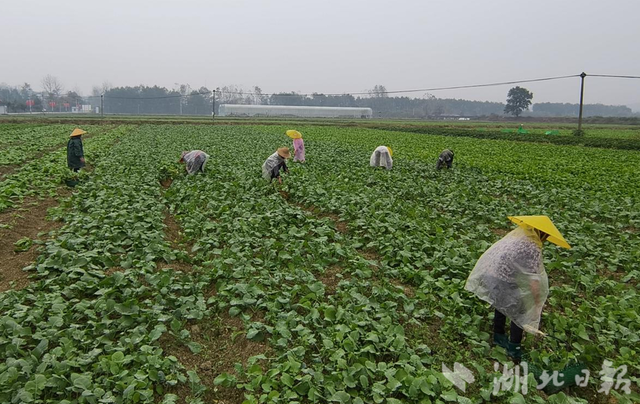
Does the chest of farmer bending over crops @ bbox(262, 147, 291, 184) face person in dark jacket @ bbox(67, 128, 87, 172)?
no

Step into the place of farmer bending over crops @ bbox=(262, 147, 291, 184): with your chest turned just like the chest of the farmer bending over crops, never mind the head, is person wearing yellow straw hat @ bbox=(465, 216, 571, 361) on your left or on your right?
on your right

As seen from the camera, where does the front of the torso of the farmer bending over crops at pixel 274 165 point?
to the viewer's right

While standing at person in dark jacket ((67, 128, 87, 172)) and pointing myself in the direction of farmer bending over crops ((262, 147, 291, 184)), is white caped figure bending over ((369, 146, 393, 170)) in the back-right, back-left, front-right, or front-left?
front-left

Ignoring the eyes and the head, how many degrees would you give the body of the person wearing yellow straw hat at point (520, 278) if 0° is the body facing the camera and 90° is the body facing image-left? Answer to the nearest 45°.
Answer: approximately 270°

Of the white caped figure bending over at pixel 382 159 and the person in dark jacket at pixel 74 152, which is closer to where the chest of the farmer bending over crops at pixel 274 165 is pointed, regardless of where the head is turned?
the white caped figure bending over

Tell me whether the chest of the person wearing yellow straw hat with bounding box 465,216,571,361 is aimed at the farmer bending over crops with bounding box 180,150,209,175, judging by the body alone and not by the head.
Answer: no

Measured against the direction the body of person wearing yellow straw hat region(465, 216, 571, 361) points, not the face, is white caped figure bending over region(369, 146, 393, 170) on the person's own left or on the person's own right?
on the person's own left

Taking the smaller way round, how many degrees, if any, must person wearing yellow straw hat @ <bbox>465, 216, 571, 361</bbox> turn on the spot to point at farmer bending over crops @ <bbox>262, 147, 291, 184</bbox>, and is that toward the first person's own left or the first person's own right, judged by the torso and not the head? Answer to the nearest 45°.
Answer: approximately 135° to the first person's own left

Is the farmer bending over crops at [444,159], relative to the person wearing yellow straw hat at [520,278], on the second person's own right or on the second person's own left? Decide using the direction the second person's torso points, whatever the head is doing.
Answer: on the second person's own left

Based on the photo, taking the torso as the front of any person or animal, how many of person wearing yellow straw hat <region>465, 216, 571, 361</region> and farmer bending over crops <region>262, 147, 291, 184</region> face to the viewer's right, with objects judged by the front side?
2
